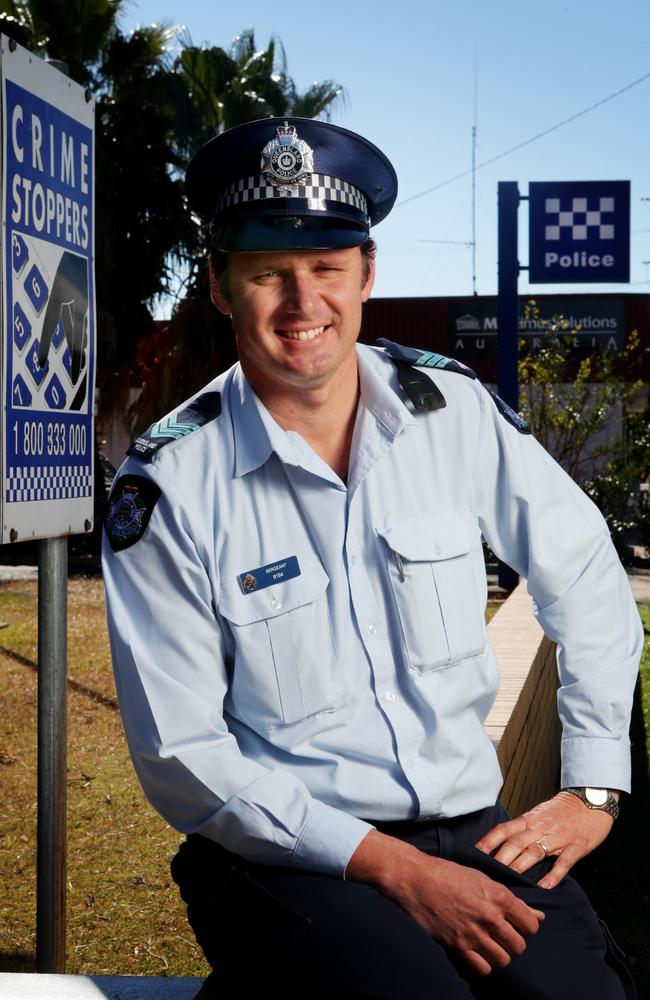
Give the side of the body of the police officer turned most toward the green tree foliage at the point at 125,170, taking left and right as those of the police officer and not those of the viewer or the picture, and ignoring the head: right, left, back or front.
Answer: back

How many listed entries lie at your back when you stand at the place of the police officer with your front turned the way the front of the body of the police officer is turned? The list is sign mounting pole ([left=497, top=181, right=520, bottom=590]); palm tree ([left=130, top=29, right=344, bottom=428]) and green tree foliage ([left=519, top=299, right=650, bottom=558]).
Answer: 3

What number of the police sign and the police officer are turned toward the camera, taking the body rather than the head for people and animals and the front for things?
2

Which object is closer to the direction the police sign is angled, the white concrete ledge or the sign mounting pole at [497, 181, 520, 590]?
the white concrete ledge

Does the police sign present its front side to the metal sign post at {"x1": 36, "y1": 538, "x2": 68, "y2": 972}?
yes

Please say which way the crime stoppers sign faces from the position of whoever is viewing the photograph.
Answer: facing the viewer and to the right of the viewer

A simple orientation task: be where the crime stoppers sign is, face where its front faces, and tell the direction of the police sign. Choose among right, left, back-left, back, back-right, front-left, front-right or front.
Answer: left

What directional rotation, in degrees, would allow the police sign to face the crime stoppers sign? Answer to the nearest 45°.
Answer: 0° — it already faces it

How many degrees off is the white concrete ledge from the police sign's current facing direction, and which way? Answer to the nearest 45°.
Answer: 0° — it already faces it

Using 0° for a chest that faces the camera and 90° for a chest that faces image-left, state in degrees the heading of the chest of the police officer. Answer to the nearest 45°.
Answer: approximately 0°

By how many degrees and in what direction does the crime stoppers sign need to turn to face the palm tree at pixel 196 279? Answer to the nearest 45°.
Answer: approximately 135° to its left

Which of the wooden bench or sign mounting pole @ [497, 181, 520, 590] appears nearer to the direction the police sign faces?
the wooden bench
